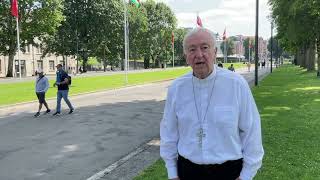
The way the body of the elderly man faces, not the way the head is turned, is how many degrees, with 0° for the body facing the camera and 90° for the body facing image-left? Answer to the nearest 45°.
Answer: approximately 0°
